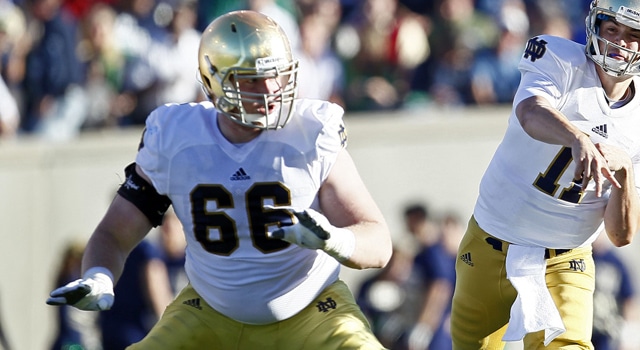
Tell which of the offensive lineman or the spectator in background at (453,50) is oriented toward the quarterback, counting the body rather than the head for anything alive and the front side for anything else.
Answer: the spectator in background

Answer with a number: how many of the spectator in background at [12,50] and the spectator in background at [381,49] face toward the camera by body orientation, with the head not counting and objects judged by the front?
2

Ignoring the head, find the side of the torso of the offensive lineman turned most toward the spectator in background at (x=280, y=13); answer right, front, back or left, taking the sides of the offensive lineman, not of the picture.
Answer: back

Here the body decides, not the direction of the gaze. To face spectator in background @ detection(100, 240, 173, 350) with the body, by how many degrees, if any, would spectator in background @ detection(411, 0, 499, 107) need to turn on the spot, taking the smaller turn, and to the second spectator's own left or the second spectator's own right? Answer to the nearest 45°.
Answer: approximately 45° to the second spectator's own right

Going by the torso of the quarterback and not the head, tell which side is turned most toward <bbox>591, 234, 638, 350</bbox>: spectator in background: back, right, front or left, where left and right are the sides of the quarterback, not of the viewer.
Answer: back

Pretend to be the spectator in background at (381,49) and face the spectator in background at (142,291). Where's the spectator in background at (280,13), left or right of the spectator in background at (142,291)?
right
